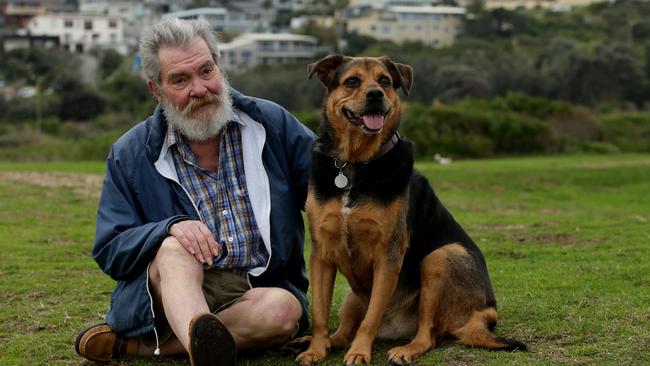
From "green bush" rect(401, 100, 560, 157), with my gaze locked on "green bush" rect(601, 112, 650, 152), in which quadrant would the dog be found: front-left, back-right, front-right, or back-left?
back-right

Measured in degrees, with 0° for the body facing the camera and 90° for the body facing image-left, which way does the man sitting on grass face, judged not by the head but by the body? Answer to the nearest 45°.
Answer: approximately 0°

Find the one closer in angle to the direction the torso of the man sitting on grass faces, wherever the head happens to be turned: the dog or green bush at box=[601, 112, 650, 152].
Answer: the dog

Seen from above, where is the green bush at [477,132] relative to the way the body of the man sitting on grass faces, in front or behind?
behind

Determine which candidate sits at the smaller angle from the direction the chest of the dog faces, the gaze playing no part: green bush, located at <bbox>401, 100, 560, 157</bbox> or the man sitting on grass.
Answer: the man sitting on grass

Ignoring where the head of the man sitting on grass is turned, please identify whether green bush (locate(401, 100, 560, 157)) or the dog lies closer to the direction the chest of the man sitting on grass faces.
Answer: the dog

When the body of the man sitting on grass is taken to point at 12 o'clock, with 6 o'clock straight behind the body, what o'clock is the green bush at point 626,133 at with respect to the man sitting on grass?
The green bush is roughly at 7 o'clock from the man sitting on grass.

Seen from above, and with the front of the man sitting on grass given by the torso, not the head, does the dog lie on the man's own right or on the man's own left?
on the man's own left

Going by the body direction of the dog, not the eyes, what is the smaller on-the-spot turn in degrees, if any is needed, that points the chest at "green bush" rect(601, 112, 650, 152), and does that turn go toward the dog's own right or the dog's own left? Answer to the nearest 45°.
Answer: approximately 135° to the dog's own right
